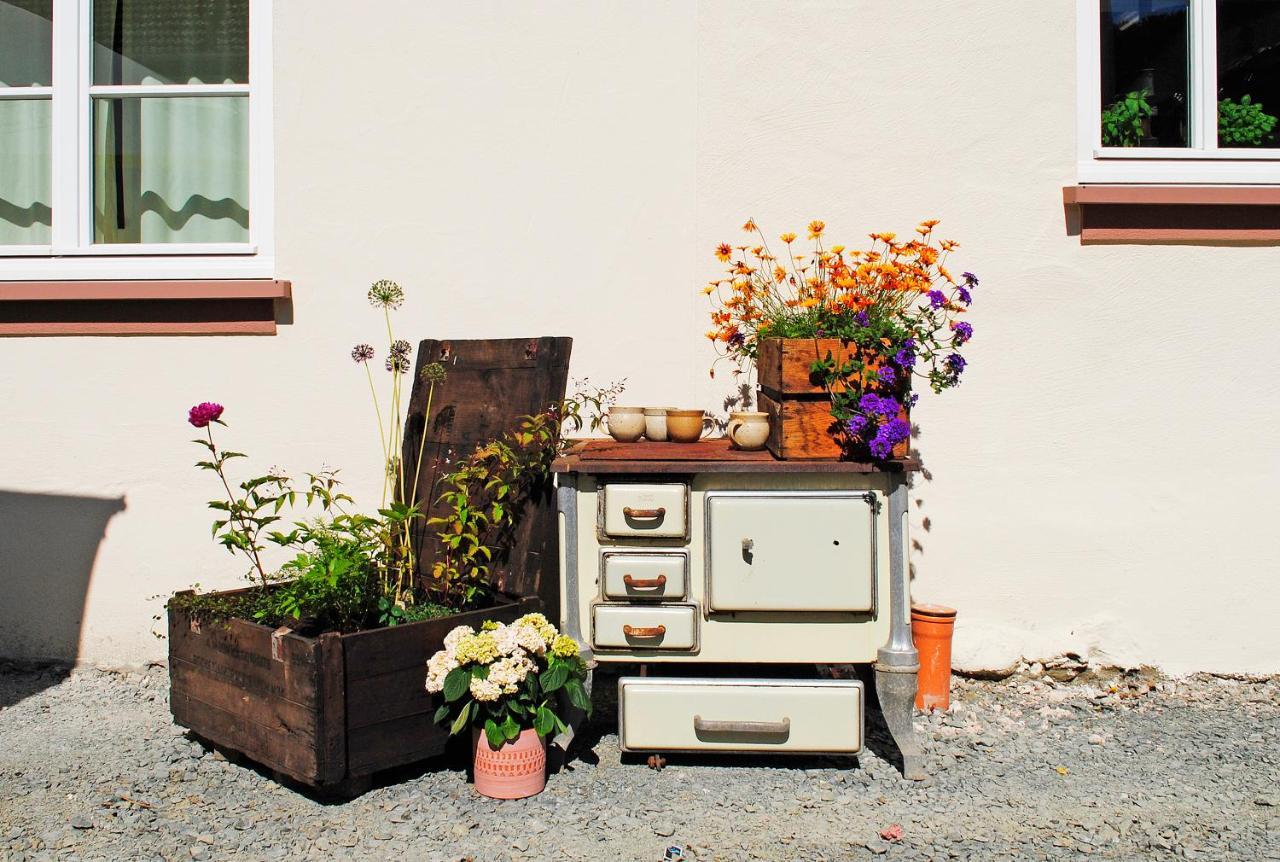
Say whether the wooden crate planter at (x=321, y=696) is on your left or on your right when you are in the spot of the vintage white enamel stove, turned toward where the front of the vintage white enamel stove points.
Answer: on your right

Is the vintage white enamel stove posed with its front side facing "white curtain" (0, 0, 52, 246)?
no

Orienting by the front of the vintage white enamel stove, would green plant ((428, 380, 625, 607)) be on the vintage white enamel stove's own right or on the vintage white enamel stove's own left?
on the vintage white enamel stove's own right

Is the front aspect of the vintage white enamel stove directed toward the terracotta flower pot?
no

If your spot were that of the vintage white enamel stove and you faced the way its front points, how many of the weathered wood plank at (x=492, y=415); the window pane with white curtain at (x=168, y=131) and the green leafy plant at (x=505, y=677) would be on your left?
0

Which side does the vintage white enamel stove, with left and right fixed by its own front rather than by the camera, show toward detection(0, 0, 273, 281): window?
right

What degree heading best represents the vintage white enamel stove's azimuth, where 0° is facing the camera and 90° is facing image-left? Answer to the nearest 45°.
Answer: approximately 0°

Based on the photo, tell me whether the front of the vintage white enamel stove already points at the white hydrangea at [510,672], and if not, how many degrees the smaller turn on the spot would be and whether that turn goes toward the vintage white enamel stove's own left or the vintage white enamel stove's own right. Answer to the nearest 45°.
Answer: approximately 90° to the vintage white enamel stove's own right

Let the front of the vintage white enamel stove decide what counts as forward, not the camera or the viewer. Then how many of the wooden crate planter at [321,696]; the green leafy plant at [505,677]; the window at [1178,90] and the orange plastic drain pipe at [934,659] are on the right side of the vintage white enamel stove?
2

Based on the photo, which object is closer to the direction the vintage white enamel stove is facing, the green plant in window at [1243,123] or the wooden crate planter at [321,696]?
the wooden crate planter

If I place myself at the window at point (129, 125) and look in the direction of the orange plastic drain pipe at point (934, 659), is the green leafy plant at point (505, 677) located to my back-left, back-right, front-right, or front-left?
front-right

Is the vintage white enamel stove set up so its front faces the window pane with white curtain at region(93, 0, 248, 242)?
no

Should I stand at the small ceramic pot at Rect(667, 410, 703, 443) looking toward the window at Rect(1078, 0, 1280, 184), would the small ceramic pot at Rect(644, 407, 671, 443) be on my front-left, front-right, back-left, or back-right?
back-left
